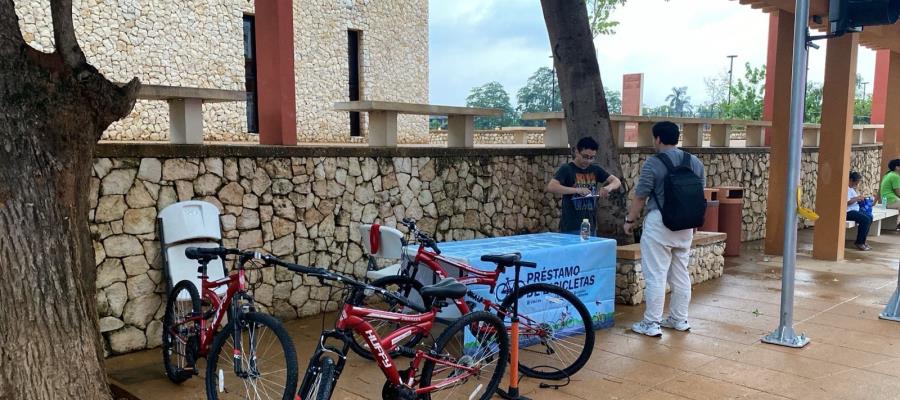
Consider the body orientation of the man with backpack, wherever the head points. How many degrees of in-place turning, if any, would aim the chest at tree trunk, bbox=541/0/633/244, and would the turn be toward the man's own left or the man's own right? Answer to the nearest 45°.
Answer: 0° — they already face it

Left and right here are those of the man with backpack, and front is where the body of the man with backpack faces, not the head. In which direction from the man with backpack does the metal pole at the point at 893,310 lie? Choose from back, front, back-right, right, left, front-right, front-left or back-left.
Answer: right

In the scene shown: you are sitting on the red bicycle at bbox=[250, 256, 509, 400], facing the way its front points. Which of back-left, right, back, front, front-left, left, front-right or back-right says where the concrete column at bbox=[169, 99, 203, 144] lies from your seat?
right

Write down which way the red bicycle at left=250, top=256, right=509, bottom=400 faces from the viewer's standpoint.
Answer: facing the viewer and to the left of the viewer

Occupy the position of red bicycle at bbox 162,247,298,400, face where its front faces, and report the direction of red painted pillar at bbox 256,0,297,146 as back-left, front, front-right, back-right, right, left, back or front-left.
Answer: back-left

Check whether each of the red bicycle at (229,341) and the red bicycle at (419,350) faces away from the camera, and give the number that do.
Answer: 0

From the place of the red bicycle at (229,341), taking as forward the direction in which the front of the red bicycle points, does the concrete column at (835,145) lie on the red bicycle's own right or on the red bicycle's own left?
on the red bicycle's own left

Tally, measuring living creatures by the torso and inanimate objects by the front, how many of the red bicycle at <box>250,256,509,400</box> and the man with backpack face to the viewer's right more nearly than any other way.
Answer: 0

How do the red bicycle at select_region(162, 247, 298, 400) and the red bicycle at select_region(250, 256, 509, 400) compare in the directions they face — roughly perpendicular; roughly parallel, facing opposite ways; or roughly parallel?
roughly perpendicular

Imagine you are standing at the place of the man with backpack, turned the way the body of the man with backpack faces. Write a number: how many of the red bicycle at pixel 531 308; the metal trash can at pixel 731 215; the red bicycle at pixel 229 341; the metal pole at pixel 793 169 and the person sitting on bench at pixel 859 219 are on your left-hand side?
2

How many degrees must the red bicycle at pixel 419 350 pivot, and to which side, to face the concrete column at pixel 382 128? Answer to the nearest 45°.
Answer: approximately 135° to its right

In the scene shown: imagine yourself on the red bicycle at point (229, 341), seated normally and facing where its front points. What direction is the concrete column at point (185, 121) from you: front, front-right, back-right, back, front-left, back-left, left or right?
back-left

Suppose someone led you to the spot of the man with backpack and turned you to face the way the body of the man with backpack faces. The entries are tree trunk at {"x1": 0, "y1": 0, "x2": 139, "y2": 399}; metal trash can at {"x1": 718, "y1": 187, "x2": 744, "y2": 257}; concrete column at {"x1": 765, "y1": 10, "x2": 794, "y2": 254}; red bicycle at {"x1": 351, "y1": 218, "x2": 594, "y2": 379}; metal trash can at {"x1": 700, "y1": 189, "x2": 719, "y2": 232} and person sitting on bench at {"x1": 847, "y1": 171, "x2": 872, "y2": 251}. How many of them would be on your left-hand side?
2

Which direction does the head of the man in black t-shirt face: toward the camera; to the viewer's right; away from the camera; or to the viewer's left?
toward the camera
